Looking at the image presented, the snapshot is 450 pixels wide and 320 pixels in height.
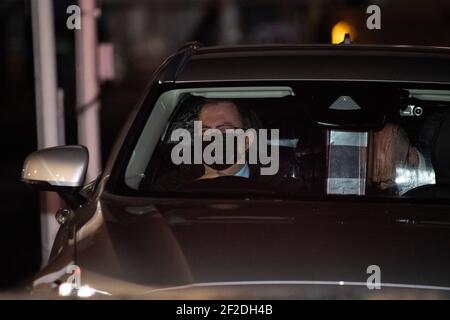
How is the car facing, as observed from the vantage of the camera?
facing the viewer
